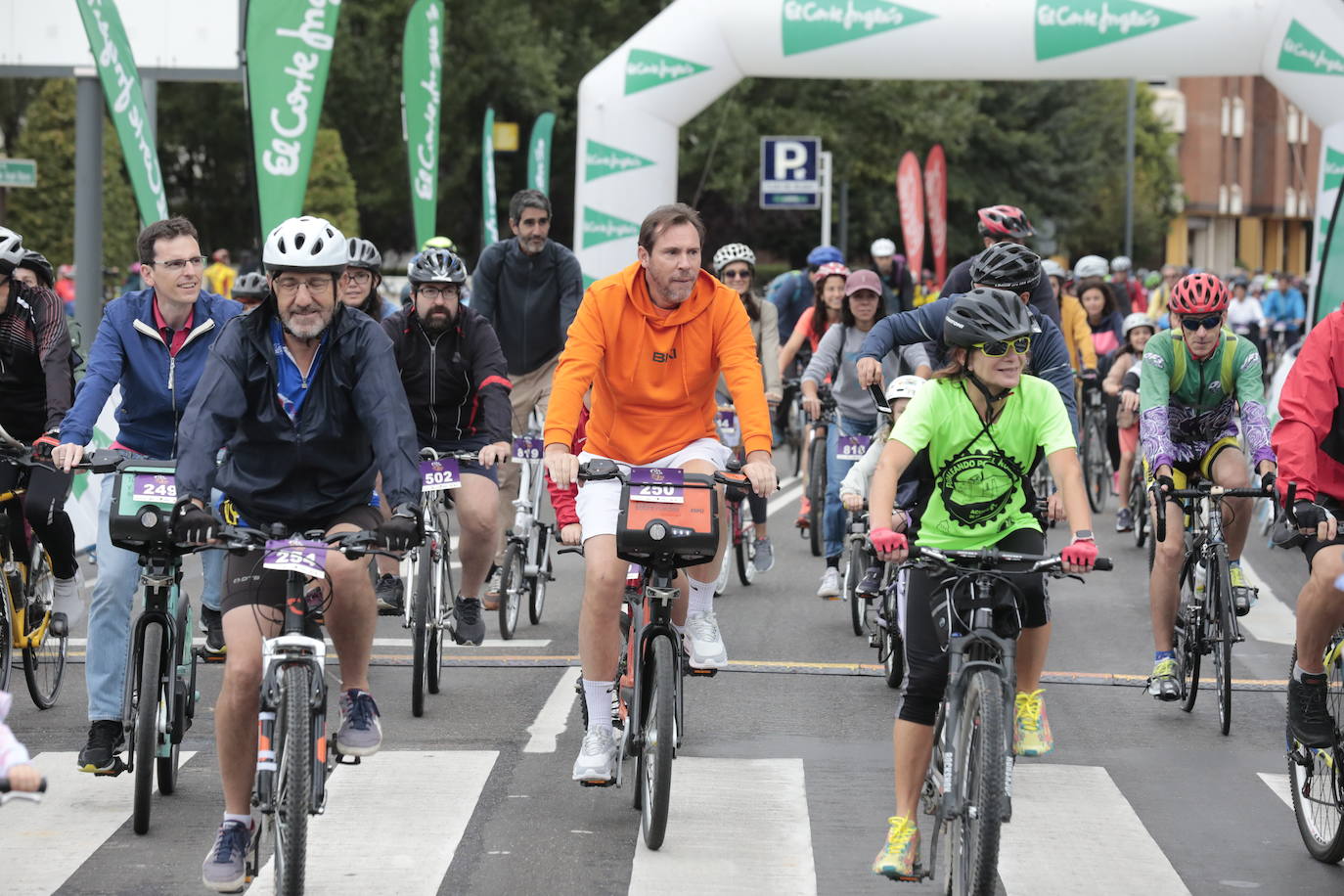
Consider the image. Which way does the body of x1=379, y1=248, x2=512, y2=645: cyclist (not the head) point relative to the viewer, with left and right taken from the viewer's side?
facing the viewer

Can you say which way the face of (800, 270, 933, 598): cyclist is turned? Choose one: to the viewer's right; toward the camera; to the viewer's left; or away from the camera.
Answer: toward the camera

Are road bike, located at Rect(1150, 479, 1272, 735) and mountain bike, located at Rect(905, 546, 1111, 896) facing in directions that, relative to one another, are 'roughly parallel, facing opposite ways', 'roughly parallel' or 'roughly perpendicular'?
roughly parallel

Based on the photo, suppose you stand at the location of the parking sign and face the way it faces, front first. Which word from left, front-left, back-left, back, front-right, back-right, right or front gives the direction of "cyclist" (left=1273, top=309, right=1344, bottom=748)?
front

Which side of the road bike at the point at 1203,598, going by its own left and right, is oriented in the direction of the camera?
front

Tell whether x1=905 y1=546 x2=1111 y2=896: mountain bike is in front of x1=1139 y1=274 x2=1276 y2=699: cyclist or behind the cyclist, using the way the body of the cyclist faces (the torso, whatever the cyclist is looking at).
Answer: in front

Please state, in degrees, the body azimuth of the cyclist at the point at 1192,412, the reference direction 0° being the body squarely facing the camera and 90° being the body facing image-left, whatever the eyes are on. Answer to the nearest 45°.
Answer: approximately 0°

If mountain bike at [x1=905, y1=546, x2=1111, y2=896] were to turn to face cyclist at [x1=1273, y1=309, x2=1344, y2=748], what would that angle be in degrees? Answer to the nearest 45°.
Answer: approximately 135° to its left

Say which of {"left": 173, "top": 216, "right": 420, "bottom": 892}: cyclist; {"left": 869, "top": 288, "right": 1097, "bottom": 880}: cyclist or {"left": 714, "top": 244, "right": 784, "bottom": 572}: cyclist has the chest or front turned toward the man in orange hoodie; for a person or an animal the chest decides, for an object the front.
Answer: {"left": 714, "top": 244, "right": 784, "bottom": 572}: cyclist

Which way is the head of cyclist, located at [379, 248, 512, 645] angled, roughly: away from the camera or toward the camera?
toward the camera

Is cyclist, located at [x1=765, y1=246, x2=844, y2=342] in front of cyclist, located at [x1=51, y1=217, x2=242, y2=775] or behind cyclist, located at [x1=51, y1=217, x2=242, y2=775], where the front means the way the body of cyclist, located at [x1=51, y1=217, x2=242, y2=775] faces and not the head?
behind

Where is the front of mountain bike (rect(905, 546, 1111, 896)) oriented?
toward the camera

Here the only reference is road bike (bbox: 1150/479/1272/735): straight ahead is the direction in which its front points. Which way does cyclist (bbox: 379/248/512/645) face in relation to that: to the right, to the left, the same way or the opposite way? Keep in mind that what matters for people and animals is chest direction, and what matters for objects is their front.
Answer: the same way

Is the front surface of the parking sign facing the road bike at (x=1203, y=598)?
yes

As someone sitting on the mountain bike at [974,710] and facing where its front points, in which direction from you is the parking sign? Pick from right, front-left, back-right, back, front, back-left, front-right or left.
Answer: back

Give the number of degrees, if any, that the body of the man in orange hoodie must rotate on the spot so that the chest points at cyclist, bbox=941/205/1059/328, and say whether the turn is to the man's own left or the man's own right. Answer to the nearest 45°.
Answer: approximately 135° to the man's own left

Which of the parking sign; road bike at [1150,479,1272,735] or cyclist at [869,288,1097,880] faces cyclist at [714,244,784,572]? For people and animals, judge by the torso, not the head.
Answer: the parking sign

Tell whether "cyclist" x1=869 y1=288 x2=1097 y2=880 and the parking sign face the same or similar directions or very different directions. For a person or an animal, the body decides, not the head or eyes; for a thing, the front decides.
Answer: same or similar directions
